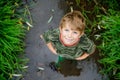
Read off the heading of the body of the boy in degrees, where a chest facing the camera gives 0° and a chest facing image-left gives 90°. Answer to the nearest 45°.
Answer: approximately 0°
